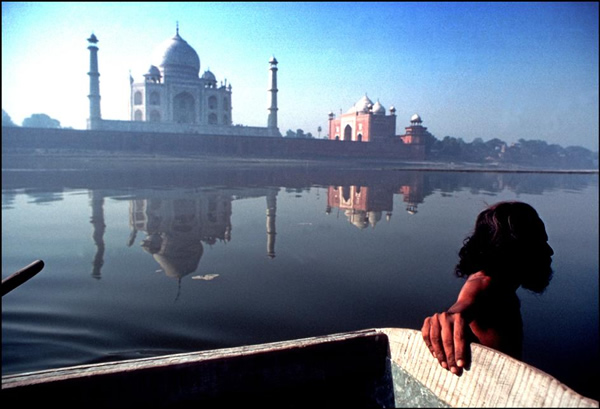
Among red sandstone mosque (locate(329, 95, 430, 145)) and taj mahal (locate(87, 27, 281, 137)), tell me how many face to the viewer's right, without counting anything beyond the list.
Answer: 0

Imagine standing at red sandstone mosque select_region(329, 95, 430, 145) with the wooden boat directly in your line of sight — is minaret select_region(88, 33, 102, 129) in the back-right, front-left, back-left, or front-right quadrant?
front-right

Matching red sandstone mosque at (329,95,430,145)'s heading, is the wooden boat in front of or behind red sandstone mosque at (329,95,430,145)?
in front

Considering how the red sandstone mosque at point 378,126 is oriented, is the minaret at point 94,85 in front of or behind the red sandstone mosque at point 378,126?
in front

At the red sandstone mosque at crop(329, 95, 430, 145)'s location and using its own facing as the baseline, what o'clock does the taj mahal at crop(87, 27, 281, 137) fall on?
The taj mahal is roughly at 1 o'clock from the red sandstone mosque.
